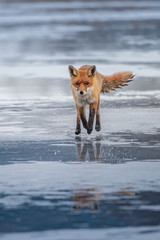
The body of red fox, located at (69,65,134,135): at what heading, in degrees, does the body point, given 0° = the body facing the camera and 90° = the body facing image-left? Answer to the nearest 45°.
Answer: approximately 0°
